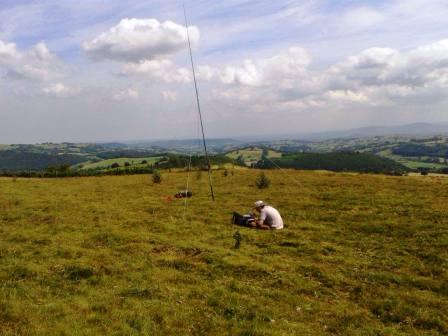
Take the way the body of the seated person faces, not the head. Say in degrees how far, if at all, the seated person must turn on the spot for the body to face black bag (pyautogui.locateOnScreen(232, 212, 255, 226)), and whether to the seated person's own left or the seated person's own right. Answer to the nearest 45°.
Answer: approximately 45° to the seated person's own right

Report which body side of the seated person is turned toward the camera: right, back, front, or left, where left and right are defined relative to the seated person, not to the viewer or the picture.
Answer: left
